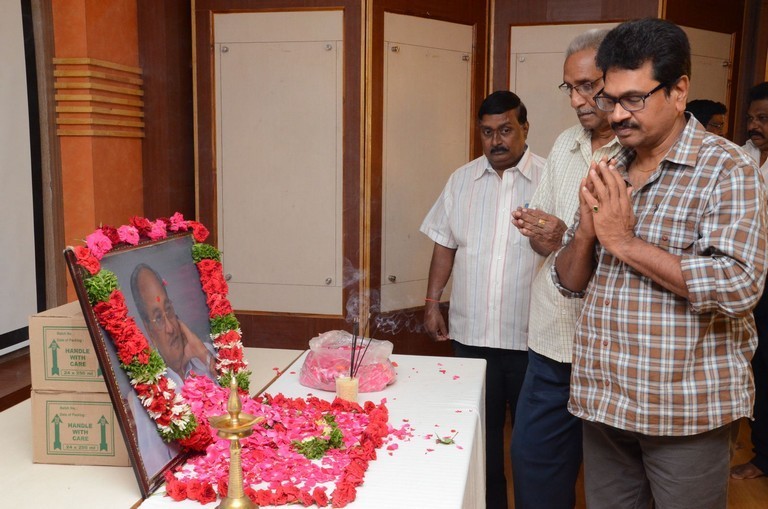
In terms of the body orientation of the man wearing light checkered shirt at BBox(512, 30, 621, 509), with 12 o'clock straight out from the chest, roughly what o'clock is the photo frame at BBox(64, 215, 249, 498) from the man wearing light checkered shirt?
The photo frame is roughly at 12 o'clock from the man wearing light checkered shirt.

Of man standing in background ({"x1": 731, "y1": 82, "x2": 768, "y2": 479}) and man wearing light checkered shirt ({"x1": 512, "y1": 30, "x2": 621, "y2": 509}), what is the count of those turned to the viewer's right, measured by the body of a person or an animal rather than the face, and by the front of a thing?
0

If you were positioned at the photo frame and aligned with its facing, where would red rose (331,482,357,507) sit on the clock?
The red rose is roughly at 12 o'clock from the photo frame.

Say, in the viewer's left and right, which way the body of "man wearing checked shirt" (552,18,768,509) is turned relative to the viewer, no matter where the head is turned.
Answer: facing the viewer and to the left of the viewer

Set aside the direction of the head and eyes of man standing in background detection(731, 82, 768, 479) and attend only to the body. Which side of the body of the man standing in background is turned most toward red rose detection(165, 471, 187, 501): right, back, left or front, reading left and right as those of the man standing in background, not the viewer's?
front

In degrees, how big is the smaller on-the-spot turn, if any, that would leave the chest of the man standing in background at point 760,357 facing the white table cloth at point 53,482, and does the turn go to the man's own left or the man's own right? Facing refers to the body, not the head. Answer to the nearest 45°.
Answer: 0° — they already face it

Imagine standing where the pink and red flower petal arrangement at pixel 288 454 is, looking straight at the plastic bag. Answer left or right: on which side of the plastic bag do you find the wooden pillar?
left

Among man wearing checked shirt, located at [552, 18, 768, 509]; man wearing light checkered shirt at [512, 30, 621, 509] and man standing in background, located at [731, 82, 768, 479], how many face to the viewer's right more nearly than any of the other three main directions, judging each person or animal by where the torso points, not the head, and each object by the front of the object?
0

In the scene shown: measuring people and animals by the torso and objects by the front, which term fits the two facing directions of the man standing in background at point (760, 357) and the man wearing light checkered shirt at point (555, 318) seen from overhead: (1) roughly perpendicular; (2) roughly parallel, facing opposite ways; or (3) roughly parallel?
roughly parallel

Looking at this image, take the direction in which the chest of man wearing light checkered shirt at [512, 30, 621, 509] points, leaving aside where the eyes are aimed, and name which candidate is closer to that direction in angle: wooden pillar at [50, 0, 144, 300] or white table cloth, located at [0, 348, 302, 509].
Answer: the white table cloth

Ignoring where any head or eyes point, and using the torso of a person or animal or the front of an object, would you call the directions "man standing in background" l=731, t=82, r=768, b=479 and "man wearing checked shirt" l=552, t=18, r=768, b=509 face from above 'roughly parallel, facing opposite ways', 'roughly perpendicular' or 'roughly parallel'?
roughly parallel

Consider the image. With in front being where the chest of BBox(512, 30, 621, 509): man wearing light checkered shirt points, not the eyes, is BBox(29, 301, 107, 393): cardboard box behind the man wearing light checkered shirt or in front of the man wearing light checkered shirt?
in front

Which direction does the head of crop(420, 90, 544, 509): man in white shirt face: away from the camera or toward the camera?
toward the camera

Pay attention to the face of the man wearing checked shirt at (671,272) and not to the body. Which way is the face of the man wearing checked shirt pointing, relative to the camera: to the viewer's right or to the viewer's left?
to the viewer's left

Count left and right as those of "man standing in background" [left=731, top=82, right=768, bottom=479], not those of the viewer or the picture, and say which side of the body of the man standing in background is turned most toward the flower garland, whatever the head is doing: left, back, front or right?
front

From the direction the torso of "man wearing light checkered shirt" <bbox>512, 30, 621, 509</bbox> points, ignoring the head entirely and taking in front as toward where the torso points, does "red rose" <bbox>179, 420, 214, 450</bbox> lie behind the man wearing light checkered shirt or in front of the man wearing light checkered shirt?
in front
